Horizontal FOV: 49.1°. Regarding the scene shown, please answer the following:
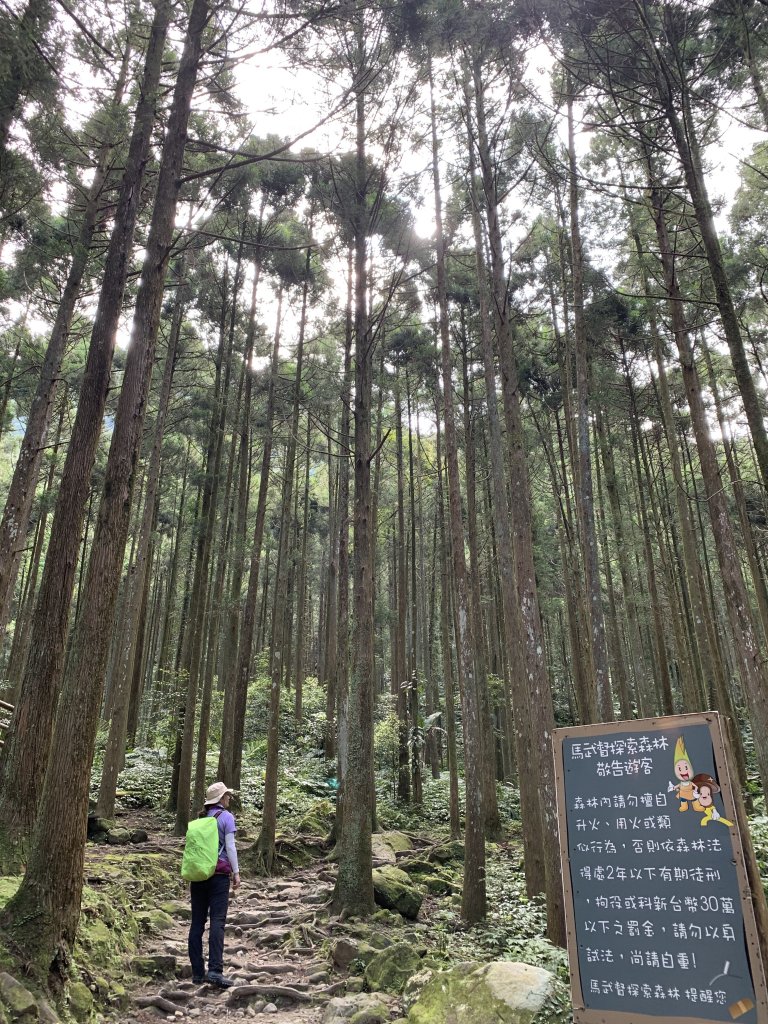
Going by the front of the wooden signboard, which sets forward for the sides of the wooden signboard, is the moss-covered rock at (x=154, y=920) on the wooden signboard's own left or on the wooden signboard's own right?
on the wooden signboard's own right

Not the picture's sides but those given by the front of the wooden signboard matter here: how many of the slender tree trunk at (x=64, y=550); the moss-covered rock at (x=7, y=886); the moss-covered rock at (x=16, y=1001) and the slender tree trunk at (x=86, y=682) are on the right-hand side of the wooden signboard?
4

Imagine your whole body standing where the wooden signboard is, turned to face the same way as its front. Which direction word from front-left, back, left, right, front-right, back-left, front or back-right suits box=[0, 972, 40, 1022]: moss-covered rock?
right

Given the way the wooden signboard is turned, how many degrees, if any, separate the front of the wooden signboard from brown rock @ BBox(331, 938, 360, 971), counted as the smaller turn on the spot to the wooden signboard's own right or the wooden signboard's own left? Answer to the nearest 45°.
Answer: approximately 135° to the wooden signboard's own right

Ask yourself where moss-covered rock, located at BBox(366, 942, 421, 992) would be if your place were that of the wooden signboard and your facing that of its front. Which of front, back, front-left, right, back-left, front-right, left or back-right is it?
back-right

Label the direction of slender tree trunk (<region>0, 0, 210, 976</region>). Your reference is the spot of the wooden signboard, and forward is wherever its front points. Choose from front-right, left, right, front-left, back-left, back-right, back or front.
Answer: right

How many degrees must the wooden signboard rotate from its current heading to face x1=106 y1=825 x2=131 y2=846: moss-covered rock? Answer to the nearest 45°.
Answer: approximately 135° to its right

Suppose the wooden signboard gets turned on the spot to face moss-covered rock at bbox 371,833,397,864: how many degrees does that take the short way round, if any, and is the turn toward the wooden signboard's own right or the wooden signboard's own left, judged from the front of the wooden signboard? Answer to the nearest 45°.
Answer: approximately 135° to the wooden signboard's own right

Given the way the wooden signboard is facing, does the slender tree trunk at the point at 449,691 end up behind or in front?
behind

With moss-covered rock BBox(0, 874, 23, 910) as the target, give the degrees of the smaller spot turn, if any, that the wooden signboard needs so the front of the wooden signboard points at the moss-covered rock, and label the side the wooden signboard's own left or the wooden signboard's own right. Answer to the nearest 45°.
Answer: approximately 90° to the wooden signboard's own right

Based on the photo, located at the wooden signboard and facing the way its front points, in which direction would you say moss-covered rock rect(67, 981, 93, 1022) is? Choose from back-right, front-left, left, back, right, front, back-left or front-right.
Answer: right

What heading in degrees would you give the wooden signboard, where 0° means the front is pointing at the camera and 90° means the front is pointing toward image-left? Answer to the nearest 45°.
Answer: approximately 0°

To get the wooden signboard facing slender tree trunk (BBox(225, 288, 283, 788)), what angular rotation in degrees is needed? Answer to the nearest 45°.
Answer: approximately 135° to its right
